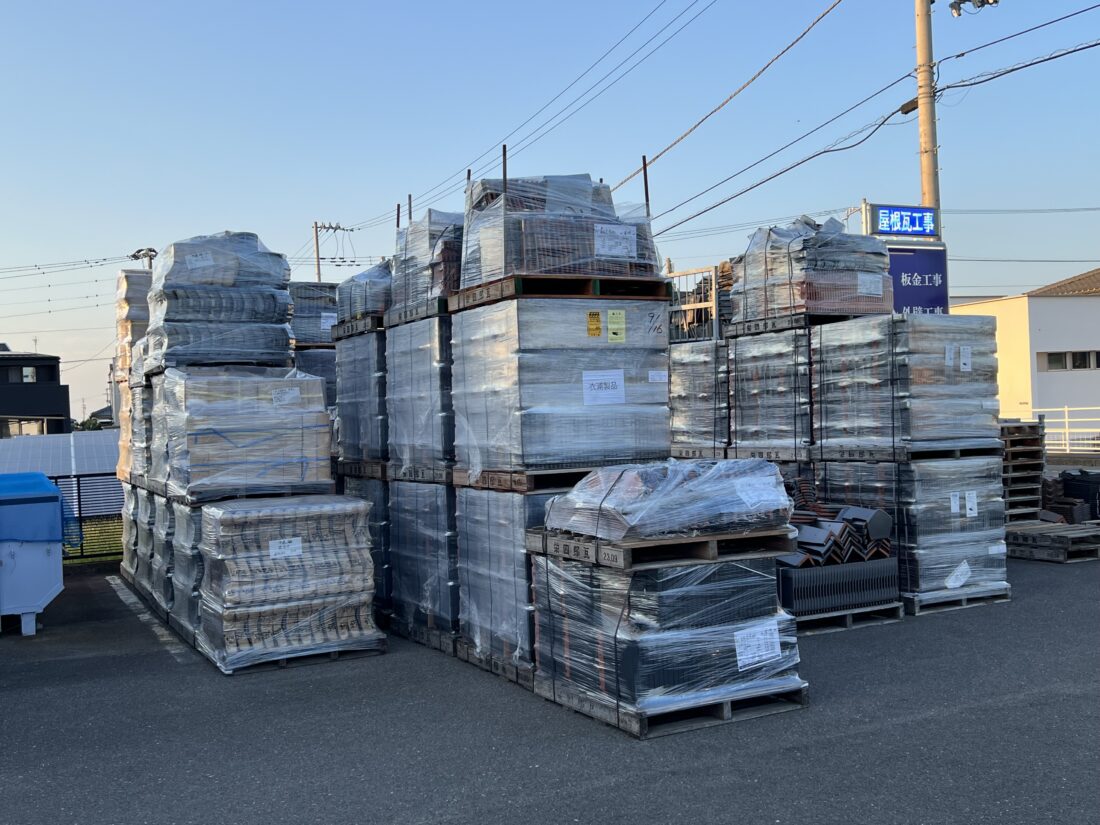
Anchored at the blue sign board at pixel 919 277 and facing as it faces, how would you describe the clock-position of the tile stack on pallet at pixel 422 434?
The tile stack on pallet is roughly at 1 o'clock from the blue sign board.

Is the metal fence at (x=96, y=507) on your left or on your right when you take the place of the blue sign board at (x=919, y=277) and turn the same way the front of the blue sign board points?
on your right

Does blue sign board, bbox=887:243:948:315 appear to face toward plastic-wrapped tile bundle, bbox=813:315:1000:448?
yes

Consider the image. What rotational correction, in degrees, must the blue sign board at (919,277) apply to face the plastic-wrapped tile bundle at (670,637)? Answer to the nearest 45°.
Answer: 0° — it already faces it

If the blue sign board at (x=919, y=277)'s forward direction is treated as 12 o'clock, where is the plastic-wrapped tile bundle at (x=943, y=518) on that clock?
The plastic-wrapped tile bundle is roughly at 12 o'clock from the blue sign board.

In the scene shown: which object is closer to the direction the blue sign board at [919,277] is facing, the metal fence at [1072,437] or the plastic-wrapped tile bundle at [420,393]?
the plastic-wrapped tile bundle

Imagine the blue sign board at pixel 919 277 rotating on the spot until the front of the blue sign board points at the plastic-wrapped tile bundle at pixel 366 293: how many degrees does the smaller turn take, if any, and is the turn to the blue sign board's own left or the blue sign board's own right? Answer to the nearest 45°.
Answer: approximately 45° to the blue sign board's own right

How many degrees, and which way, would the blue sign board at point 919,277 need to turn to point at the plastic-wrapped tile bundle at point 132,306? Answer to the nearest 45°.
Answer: approximately 45° to its right

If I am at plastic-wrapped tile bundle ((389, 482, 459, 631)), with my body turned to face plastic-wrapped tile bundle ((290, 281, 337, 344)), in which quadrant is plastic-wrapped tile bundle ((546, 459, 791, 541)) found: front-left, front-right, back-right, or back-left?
back-right

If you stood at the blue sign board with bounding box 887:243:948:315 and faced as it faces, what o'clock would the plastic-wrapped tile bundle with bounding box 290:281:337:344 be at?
The plastic-wrapped tile bundle is roughly at 2 o'clock from the blue sign board.

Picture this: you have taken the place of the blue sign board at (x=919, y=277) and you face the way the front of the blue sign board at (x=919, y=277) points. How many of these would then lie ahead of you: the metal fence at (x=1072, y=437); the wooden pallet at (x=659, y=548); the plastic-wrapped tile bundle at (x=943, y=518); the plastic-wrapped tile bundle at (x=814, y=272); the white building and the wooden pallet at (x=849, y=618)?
4

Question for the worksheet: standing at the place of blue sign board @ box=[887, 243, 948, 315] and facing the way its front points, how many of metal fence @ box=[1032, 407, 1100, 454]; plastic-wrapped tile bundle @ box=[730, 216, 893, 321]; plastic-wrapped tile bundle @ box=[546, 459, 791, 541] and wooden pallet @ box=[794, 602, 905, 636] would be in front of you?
3

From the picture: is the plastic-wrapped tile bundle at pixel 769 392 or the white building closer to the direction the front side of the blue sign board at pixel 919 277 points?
the plastic-wrapped tile bundle

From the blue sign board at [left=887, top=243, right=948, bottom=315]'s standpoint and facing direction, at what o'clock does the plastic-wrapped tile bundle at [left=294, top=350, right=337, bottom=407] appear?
The plastic-wrapped tile bundle is roughly at 2 o'clock from the blue sign board.

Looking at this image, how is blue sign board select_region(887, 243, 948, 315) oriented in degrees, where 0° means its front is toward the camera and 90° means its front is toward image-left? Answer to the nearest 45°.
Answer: approximately 0°
